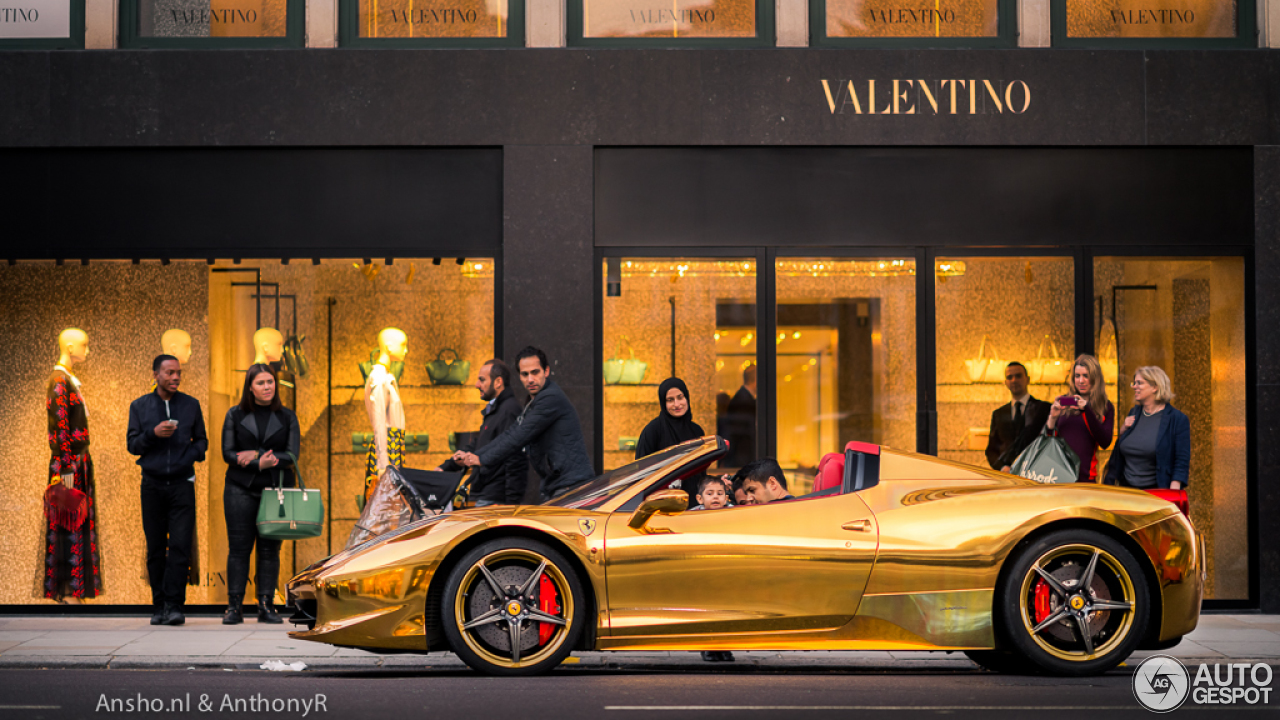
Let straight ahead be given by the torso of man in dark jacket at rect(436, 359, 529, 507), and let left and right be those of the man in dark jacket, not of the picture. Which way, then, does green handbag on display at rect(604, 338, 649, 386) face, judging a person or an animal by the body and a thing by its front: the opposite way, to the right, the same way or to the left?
to the left

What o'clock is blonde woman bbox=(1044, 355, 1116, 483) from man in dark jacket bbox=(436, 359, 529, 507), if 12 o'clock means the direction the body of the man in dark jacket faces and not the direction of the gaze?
The blonde woman is roughly at 6 o'clock from the man in dark jacket.

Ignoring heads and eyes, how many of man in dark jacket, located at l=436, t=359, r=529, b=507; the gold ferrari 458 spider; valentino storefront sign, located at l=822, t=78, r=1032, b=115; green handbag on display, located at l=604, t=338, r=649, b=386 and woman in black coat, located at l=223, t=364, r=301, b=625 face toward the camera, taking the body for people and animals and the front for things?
3

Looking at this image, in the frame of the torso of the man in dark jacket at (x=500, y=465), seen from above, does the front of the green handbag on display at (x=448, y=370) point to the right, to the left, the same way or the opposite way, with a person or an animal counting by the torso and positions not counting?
to the left

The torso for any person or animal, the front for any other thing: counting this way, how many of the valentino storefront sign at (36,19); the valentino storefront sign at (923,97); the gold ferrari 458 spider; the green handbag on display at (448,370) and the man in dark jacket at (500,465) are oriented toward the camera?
3
